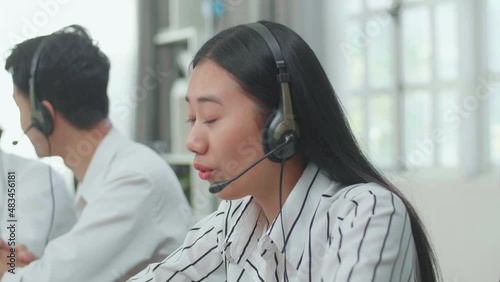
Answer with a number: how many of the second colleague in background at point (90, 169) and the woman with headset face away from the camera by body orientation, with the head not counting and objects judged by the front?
0

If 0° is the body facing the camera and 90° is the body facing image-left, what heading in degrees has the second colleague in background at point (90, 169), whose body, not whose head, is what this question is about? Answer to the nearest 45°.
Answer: approximately 90°

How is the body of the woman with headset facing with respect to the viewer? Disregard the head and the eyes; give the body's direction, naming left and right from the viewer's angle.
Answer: facing the viewer and to the left of the viewer
